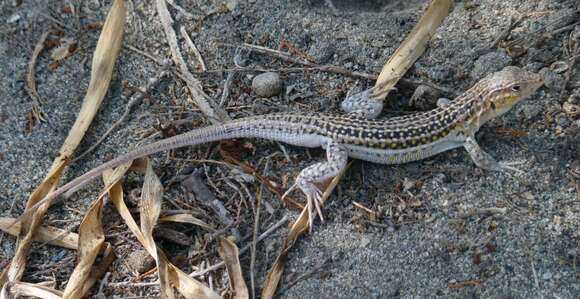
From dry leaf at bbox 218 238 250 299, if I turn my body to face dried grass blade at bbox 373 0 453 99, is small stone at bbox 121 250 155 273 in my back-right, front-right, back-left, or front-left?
back-left

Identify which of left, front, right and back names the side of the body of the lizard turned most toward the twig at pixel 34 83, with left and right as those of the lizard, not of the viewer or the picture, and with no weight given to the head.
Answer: back

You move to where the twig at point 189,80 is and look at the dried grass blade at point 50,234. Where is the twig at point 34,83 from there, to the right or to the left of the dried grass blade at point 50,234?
right

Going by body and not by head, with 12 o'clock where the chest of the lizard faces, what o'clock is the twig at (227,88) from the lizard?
The twig is roughly at 7 o'clock from the lizard.

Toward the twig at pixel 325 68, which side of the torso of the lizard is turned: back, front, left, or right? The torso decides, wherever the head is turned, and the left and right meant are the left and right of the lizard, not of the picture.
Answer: left

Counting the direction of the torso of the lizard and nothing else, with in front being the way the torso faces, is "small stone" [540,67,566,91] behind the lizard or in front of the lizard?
in front

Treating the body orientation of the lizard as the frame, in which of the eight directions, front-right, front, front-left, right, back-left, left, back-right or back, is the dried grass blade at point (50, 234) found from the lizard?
back

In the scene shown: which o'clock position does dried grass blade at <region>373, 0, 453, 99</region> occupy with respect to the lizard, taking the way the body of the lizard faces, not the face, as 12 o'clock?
The dried grass blade is roughly at 10 o'clock from the lizard.

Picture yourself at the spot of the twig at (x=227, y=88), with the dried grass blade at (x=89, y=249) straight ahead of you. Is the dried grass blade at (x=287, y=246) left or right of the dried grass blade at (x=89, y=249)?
left

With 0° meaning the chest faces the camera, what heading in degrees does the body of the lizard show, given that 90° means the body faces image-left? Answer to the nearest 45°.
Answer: approximately 270°

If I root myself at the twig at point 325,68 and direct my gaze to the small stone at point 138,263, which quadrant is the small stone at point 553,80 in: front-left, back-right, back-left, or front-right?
back-left

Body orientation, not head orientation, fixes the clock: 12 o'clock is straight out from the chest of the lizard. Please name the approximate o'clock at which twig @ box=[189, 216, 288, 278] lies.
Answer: The twig is roughly at 5 o'clock from the lizard.

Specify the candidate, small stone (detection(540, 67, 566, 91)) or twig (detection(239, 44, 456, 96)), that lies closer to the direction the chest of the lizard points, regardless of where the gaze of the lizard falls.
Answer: the small stone

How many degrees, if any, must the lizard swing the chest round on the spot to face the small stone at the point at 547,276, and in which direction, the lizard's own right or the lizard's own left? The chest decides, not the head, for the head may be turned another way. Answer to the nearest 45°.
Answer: approximately 45° to the lizard's own right

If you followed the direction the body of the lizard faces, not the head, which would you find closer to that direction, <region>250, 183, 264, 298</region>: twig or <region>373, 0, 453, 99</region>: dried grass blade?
the dried grass blade

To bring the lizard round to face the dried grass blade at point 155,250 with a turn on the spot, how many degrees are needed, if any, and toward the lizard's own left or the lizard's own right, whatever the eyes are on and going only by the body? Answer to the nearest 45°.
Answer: approximately 135° to the lizard's own right
